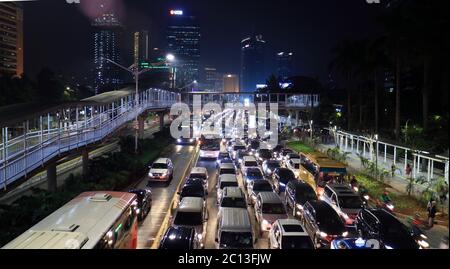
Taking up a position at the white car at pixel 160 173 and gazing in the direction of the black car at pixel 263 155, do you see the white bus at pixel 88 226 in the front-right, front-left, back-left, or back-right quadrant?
back-right

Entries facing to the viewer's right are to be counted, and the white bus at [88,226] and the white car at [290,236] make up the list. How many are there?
0
